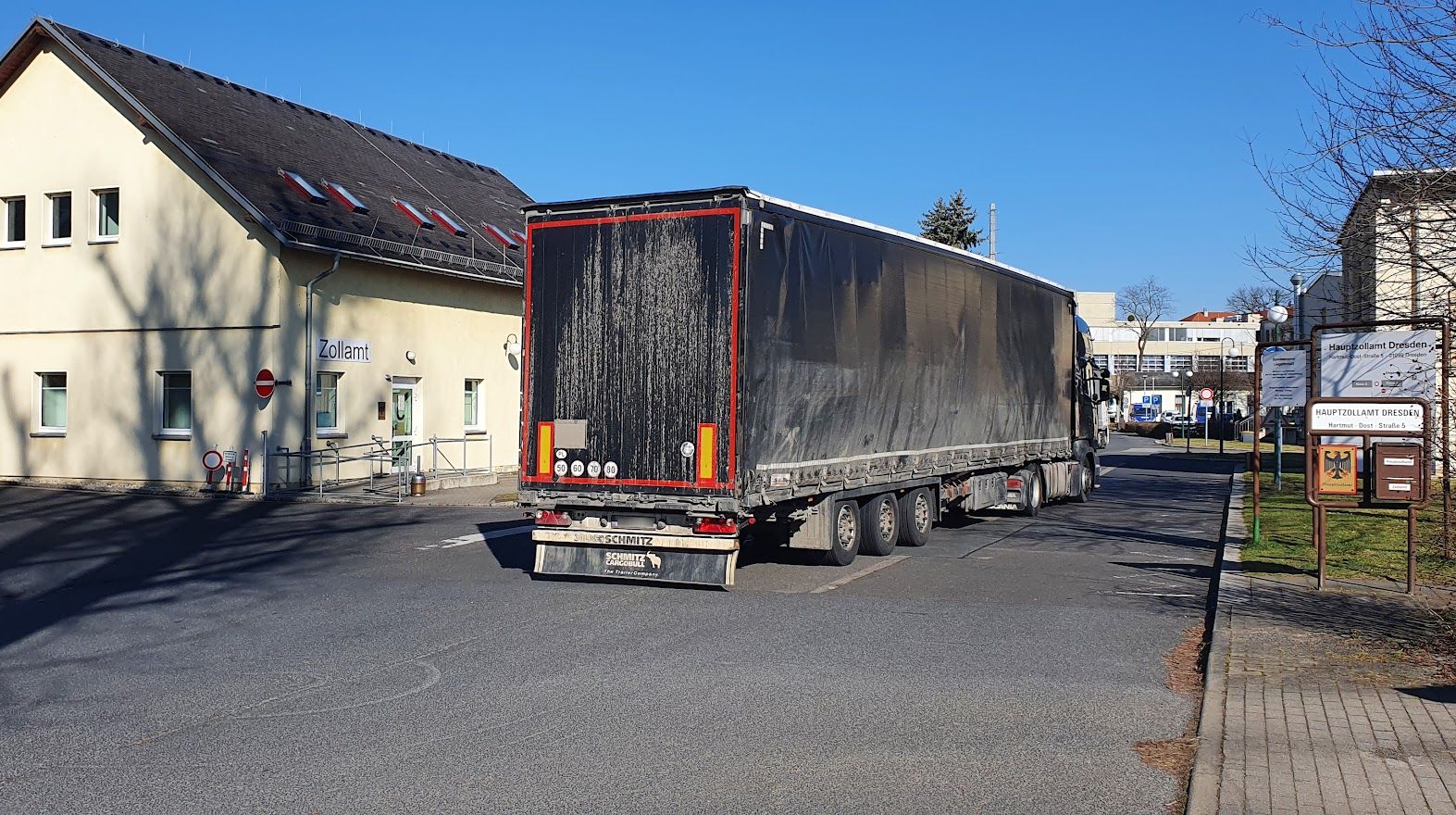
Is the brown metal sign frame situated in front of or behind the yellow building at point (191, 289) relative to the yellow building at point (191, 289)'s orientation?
in front

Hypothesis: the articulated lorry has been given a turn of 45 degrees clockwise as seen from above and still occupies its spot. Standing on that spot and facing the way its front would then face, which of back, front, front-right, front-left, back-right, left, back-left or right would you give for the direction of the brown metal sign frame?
right

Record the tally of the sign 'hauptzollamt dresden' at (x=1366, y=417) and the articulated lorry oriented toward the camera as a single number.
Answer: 1

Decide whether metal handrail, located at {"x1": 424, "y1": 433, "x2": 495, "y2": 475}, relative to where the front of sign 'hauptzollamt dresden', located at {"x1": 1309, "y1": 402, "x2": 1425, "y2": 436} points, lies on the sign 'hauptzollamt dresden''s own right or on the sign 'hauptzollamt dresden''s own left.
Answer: on the sign 'hauptzollamt dresden''s own right

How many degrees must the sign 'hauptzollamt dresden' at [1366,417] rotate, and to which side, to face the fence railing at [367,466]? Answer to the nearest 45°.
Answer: approximately 90° to its right

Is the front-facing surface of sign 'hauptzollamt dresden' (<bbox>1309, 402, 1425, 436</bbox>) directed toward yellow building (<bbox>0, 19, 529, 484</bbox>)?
no

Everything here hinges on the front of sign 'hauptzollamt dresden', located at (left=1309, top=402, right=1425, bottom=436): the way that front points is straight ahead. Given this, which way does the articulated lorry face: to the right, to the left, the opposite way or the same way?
the opposite way

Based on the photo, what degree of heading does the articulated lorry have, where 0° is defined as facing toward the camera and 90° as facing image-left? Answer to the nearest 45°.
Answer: approximately 225°

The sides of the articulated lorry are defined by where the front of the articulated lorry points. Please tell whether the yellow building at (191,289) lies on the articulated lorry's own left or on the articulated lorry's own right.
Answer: on the articulated lorry's own left

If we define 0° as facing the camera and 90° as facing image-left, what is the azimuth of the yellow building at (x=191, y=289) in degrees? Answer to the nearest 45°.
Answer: approximately 315°

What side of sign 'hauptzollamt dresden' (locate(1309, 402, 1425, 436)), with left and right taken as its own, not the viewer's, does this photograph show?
front

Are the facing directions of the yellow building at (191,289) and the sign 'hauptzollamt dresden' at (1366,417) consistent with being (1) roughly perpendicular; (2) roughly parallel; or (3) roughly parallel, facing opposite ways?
roughly perpendicular

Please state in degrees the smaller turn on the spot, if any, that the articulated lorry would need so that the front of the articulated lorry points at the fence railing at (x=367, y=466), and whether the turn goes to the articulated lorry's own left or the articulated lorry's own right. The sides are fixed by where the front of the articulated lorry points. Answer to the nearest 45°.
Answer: approximately 90° to the articulated lorry's own left

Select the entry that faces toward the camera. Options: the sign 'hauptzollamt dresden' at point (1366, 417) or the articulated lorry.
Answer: the sign 'hauptzollamt dresden'

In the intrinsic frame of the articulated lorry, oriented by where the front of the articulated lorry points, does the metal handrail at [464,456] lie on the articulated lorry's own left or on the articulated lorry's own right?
on the articulated lorry's own left
